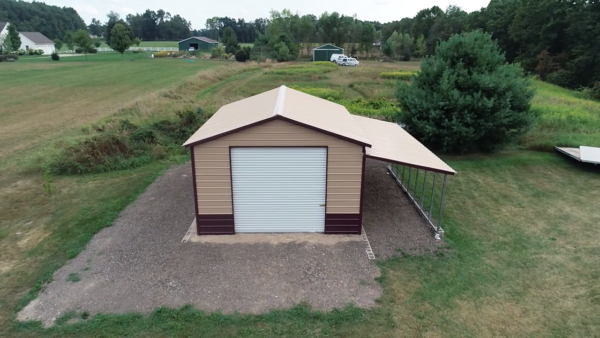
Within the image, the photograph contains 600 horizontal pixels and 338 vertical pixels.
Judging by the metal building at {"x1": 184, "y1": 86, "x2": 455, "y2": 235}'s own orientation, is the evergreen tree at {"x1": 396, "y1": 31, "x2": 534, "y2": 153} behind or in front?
behind

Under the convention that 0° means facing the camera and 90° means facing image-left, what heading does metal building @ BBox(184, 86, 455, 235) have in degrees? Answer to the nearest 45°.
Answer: approximately 0°

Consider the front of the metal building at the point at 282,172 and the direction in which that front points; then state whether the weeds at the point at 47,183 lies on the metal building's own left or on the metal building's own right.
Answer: on the metal building's own right

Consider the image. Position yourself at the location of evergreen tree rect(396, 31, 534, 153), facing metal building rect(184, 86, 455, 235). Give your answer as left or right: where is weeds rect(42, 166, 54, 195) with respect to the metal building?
right

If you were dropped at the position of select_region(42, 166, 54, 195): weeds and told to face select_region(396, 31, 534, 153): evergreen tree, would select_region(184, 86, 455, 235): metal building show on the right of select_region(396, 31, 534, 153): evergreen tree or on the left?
right
